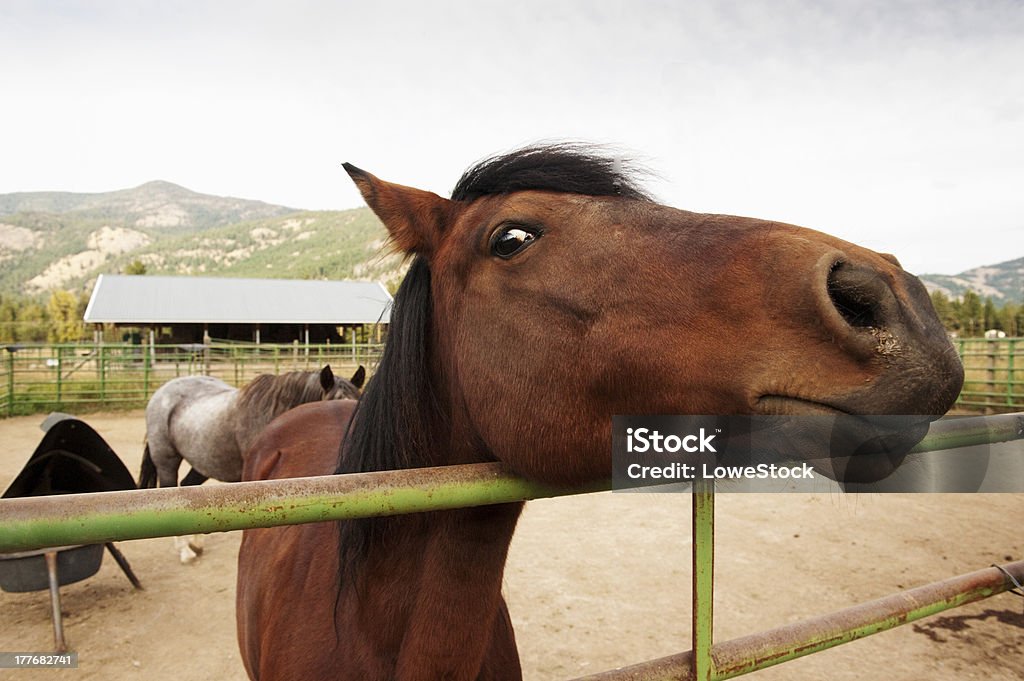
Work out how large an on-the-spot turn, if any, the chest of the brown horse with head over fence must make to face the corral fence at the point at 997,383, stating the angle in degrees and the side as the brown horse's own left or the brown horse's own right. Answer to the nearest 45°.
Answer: approximately 90° to the brown horse's own left

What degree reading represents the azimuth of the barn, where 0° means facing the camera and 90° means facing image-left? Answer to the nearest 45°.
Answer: approximately 0°

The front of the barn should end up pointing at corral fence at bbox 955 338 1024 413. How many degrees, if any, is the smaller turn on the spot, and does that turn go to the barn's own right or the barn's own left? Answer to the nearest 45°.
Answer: approximately 45° to the barn's own left

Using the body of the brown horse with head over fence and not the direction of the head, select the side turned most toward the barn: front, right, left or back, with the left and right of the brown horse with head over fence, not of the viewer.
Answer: back

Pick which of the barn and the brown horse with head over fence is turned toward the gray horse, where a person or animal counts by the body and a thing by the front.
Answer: the barn

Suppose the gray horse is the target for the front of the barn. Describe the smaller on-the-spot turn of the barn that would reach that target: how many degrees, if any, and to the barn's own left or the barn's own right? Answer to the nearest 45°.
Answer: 0° — it already faces it

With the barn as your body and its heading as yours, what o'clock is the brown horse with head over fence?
The brown horse with head over fence is roughly at 12 o'clock from the barn.

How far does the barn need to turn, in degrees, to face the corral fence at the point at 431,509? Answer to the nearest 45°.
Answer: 0° — it already faces it
